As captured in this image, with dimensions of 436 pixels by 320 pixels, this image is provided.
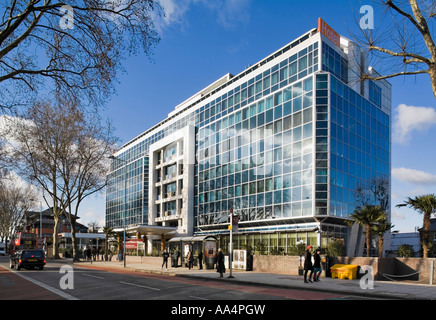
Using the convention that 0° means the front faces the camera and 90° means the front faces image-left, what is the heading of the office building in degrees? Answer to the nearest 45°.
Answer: approximately 45°

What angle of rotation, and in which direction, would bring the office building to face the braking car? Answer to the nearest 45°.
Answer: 0° — it already faces it

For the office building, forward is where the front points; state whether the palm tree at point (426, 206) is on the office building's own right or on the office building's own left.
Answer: on the office building's own left

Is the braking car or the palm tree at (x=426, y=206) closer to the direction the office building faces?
the braking car
